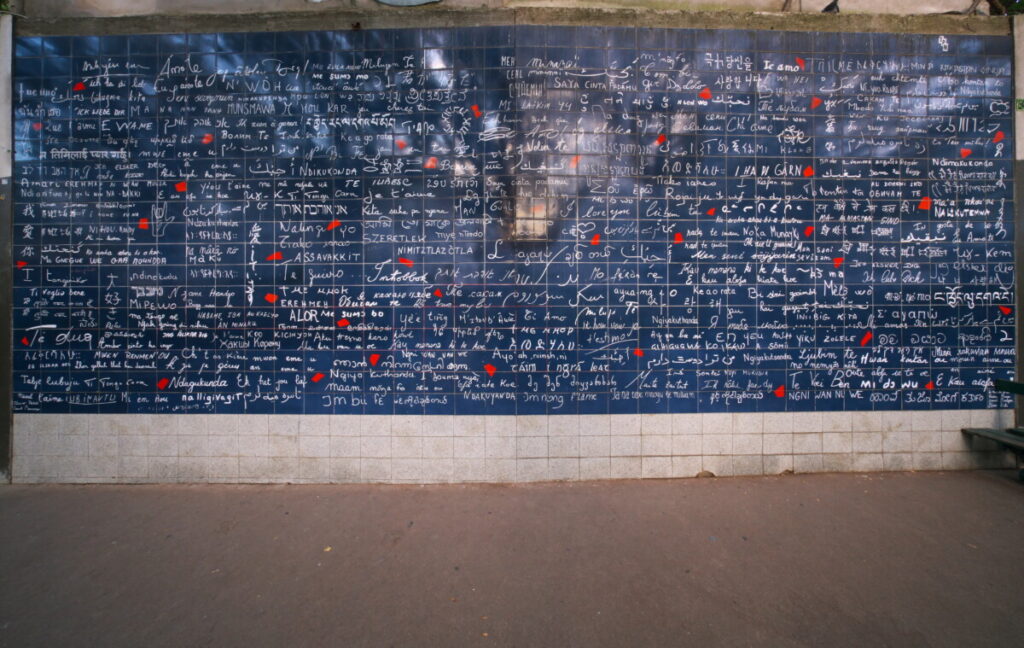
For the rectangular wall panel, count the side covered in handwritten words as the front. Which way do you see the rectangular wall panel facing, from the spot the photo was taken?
facing the viewer
